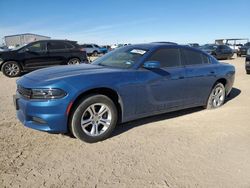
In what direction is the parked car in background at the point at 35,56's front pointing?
to the viewer's left

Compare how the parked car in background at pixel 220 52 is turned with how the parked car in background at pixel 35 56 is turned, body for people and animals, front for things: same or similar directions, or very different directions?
same or similar directions

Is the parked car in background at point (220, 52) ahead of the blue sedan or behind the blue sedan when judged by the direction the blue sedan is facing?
behind

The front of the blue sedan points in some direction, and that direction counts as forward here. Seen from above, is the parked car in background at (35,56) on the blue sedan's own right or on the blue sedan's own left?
on the blue sedan's own right

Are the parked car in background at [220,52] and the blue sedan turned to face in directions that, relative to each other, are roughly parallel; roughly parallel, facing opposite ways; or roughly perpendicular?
roughly parallel

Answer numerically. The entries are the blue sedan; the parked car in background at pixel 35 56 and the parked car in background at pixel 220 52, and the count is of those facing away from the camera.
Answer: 0

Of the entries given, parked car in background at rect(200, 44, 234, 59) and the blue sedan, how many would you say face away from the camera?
0

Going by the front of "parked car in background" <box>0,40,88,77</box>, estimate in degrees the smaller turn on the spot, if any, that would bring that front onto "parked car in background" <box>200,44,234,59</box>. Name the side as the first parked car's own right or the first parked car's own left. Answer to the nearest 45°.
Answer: approximately 135° to the first parked car's own right

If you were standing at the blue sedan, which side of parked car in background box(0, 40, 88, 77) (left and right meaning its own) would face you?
left

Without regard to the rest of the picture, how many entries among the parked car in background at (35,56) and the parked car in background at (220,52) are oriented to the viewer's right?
0

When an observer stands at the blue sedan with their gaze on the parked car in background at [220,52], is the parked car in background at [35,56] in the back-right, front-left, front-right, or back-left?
front-left

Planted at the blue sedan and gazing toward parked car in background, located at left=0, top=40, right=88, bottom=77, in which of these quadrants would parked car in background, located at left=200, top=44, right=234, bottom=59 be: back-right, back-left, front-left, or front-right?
front-right

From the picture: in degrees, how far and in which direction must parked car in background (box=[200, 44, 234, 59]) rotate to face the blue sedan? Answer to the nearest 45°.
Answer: approximately 45° to its left

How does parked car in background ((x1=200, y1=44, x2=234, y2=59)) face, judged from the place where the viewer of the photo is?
facing the viewer and to the left of the viewer
